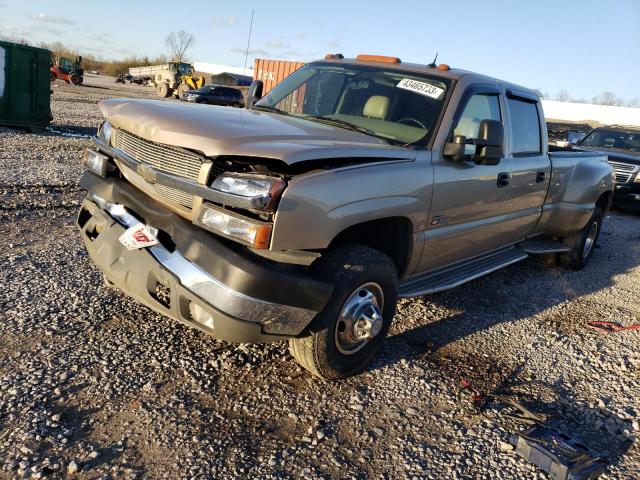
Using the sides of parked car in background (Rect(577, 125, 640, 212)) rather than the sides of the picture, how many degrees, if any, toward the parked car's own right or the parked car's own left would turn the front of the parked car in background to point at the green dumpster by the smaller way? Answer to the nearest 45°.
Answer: approximately 45° to the parked car's own right

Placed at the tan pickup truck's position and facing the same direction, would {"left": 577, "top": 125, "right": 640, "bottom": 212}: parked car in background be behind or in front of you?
behind

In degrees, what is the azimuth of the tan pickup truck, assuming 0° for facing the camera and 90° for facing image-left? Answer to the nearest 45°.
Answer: approximately 45°

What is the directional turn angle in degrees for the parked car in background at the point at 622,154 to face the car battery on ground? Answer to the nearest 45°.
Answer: approximately 45° to its left

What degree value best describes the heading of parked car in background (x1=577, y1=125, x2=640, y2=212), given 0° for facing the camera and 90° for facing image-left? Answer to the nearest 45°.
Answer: approximately 45°

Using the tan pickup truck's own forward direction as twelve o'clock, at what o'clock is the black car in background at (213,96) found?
The black car in background is roughly at 4 o'clock from the tan pickup truck.

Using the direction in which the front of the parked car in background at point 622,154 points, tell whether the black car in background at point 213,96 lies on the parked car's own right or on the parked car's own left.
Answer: on the parked car's own right

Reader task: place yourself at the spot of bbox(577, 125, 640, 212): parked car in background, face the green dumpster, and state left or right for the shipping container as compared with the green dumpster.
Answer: right

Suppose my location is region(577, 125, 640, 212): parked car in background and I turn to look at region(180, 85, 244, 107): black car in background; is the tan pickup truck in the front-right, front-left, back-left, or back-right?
back-left
